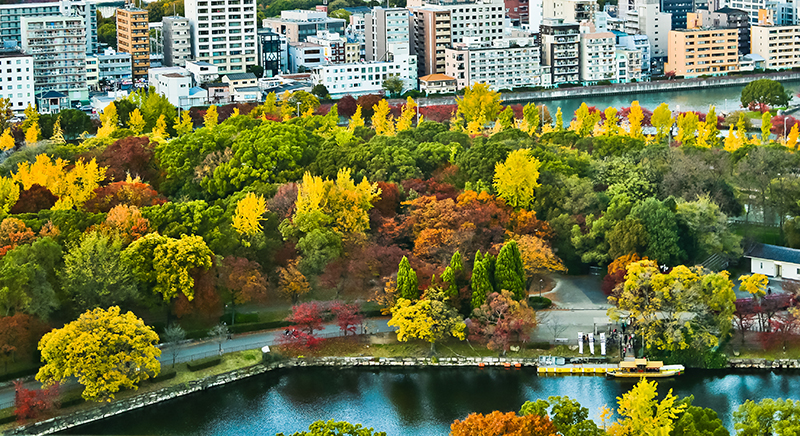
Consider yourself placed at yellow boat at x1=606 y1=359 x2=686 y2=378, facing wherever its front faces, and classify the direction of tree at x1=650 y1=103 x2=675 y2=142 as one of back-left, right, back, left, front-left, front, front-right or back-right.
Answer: left

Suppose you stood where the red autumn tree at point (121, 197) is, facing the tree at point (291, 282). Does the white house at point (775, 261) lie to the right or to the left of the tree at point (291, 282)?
left

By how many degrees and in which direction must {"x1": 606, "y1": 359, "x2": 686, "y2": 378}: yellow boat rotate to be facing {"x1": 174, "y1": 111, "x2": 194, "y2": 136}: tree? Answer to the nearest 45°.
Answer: approximately 135° to its left

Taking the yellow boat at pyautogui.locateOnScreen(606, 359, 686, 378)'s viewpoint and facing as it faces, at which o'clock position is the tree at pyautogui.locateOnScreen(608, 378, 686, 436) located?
The tree is roughly at 3 o'clock from the yellow boat.

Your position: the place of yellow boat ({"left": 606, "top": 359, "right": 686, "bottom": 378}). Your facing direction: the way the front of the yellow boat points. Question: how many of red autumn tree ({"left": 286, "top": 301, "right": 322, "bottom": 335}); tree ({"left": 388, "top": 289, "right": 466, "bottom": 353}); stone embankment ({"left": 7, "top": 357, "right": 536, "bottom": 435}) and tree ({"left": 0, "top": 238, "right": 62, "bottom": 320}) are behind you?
4

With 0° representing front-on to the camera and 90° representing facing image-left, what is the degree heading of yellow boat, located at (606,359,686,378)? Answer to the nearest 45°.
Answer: approximately 270°

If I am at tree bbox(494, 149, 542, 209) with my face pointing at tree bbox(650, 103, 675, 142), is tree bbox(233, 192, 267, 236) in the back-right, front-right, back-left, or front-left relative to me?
back-left
